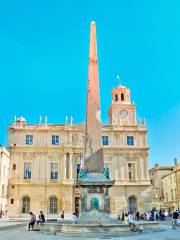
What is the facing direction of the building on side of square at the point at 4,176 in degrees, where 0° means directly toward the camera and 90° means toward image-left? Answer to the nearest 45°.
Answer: approximately 270°
